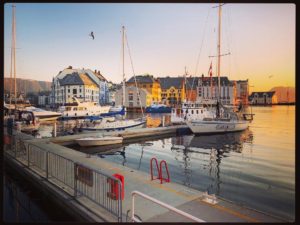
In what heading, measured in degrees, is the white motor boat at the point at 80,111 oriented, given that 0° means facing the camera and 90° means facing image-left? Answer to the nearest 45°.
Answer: approximately 270°

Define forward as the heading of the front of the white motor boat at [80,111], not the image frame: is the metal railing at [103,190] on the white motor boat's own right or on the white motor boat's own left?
on the white motor boat's own right

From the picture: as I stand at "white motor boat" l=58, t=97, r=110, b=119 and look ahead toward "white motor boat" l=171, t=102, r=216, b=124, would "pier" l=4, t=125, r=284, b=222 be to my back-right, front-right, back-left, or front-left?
front-right

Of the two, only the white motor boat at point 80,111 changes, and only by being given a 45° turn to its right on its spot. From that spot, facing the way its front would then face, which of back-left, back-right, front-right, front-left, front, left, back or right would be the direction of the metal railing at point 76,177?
front-right

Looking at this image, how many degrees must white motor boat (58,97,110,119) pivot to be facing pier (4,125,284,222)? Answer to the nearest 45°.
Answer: approximately 90° to its right

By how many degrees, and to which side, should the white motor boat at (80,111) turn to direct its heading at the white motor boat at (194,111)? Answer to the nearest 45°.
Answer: approximately 45° to its right
